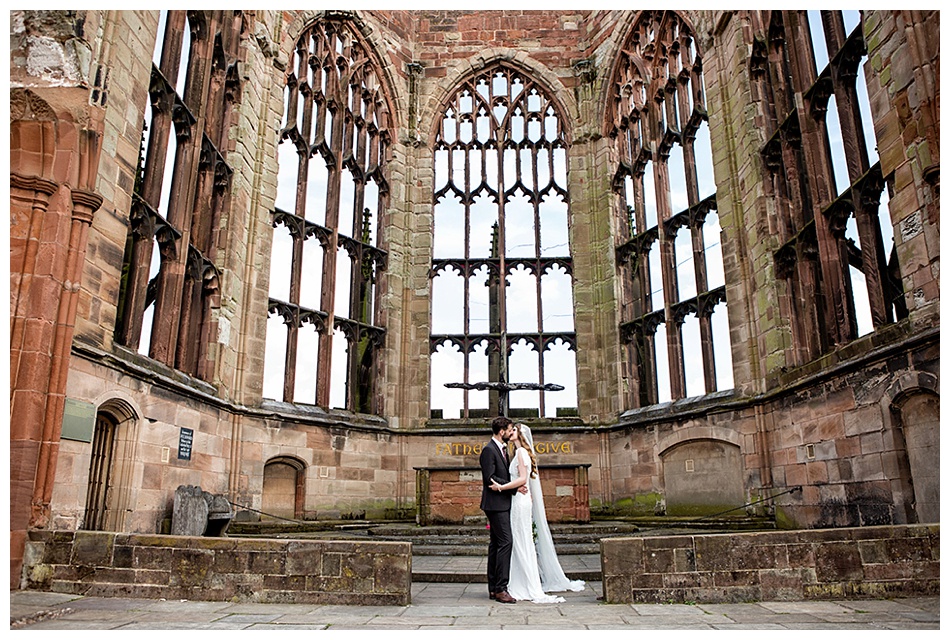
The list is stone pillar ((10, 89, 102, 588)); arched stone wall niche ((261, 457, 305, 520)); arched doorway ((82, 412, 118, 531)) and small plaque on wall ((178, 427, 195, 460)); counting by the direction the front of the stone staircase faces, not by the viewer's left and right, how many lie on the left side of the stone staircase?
0

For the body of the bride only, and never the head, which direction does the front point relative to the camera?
to the viewer's left

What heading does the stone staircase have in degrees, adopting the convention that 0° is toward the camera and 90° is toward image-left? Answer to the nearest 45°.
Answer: approximately 0°

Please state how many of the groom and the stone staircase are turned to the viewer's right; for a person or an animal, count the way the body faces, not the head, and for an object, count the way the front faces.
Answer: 1

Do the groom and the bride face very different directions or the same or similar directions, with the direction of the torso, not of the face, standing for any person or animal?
very different directions

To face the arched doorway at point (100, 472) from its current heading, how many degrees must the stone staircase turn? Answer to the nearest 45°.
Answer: approximately 90° to its right

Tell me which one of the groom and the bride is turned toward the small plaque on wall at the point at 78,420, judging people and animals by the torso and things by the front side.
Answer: the bride

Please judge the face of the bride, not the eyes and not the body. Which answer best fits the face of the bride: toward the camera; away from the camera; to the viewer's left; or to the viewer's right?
to the viewer's left

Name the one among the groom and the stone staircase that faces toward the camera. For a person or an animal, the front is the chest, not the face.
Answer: the stone staircase

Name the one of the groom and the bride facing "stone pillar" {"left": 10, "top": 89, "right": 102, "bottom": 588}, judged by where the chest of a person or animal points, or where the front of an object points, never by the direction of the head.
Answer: the bride

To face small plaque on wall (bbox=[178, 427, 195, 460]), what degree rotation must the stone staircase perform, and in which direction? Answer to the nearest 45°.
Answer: approximately 90° to its right

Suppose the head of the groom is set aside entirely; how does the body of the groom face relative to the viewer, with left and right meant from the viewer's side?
facing to the right of the viewer

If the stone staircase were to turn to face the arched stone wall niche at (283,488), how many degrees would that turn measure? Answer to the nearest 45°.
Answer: approximately 135° to its right

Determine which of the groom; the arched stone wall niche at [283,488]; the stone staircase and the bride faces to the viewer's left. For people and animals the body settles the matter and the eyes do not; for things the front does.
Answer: the bride

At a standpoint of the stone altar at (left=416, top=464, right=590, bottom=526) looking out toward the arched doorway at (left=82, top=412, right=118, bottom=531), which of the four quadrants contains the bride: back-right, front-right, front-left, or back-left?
front-left
